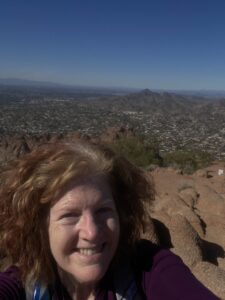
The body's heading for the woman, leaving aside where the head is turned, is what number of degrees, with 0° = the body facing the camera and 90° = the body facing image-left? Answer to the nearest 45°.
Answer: approximately 0°

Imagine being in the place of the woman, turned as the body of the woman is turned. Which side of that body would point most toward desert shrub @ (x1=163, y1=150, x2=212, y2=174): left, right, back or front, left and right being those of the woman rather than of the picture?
back
